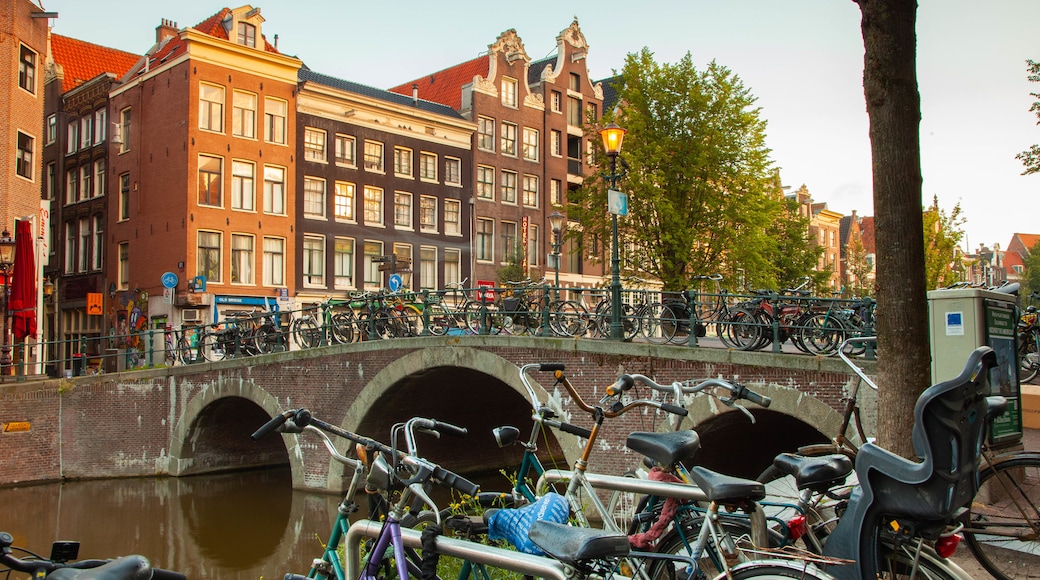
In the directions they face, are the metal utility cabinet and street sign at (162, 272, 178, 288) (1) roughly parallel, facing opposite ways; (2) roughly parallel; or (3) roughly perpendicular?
roughly parallel

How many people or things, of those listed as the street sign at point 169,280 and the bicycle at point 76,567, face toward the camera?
1

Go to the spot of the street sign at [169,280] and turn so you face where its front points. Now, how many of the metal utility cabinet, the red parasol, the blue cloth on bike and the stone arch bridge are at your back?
0

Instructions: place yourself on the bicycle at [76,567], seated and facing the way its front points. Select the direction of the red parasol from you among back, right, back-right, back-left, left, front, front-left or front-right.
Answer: front-right

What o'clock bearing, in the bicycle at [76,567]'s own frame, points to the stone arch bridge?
The stone arch bridge is roughly at 2 o'clock from the bicycle.

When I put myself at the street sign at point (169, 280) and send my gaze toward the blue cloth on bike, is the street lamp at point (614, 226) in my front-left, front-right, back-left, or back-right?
front-left

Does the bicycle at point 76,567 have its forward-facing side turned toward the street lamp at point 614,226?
no

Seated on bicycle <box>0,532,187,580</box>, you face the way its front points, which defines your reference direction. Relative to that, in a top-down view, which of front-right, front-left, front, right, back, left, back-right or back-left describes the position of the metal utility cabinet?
back-right

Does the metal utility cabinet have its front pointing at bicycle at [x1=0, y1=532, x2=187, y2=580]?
no

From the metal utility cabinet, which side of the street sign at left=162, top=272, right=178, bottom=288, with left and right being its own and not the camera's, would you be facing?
front

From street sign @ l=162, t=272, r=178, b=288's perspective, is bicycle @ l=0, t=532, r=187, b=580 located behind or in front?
in front

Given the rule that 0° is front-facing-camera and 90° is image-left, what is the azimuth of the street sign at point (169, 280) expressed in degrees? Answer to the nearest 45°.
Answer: approximately 0°

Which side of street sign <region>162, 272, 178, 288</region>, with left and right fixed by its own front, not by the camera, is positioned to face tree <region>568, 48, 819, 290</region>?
left

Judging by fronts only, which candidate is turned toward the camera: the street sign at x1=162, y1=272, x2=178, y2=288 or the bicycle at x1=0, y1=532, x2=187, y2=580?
the street sign
